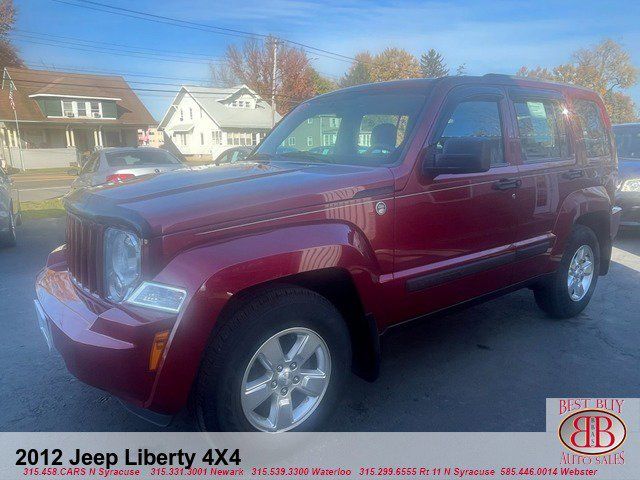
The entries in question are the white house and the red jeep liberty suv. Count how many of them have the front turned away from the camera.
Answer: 0

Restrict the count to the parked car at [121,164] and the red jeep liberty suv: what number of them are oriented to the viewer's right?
0

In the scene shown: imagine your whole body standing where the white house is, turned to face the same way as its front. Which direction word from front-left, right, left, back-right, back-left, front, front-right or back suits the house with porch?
right

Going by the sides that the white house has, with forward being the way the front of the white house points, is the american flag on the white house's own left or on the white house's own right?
on the white house's own right

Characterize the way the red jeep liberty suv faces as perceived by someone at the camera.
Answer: facing the viewer and to the left of the viewer

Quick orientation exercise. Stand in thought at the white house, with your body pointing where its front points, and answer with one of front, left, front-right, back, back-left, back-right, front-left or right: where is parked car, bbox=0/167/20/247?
front-right

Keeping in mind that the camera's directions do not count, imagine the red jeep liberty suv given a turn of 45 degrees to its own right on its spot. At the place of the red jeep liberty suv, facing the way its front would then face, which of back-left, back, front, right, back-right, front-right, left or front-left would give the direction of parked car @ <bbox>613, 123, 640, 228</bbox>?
back-right

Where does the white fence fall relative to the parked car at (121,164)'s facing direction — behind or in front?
in front

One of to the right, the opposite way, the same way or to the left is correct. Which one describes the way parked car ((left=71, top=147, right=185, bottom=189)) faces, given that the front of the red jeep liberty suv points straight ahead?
to the right

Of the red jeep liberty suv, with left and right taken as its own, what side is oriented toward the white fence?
right

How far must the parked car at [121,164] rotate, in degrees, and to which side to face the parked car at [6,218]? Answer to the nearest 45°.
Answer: approximately 90° to its left

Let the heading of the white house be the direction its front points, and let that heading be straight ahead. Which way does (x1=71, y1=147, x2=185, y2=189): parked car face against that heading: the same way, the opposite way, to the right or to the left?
the opposite way

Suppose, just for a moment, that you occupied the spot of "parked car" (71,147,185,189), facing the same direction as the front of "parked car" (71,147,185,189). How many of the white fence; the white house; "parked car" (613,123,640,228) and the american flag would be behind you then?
1

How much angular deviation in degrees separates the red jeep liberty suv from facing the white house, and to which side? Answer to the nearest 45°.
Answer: approximately 135° to its right

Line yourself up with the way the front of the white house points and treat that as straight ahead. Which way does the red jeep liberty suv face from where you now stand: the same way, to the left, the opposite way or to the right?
to the right

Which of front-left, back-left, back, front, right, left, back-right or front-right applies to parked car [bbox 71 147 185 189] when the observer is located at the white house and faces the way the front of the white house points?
front-right

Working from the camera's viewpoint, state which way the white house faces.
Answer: facing the viewer and to the right of the viewer

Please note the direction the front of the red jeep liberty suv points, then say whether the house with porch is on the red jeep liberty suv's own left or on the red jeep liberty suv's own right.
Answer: on the red jeep liberty suv's own right
